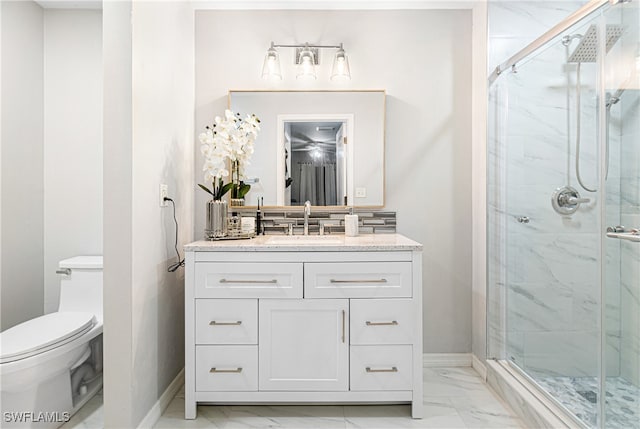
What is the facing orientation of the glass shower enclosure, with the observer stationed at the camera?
facing the viewer and to the left of the viewer

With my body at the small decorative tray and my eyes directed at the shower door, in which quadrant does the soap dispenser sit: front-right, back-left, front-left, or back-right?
front-left

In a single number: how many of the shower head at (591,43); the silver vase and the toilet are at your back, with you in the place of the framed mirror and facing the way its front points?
0

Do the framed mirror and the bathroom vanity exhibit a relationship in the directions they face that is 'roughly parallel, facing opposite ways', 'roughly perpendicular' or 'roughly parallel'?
roughly parallel

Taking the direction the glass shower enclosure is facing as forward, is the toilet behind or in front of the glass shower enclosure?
in front

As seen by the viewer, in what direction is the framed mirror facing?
toward the camera

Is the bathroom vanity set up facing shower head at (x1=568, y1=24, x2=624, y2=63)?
no

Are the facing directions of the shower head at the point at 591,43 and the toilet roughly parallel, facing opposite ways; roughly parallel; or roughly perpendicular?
roughly parallel

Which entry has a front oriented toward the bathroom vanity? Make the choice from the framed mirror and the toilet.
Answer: the framed mirror

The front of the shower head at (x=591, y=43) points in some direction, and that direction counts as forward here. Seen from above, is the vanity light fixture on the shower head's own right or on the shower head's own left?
on the shower head's own right

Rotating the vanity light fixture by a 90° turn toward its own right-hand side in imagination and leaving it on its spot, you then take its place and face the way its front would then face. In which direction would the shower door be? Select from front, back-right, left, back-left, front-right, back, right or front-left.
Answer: back-left

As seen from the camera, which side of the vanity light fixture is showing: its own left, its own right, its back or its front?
front
